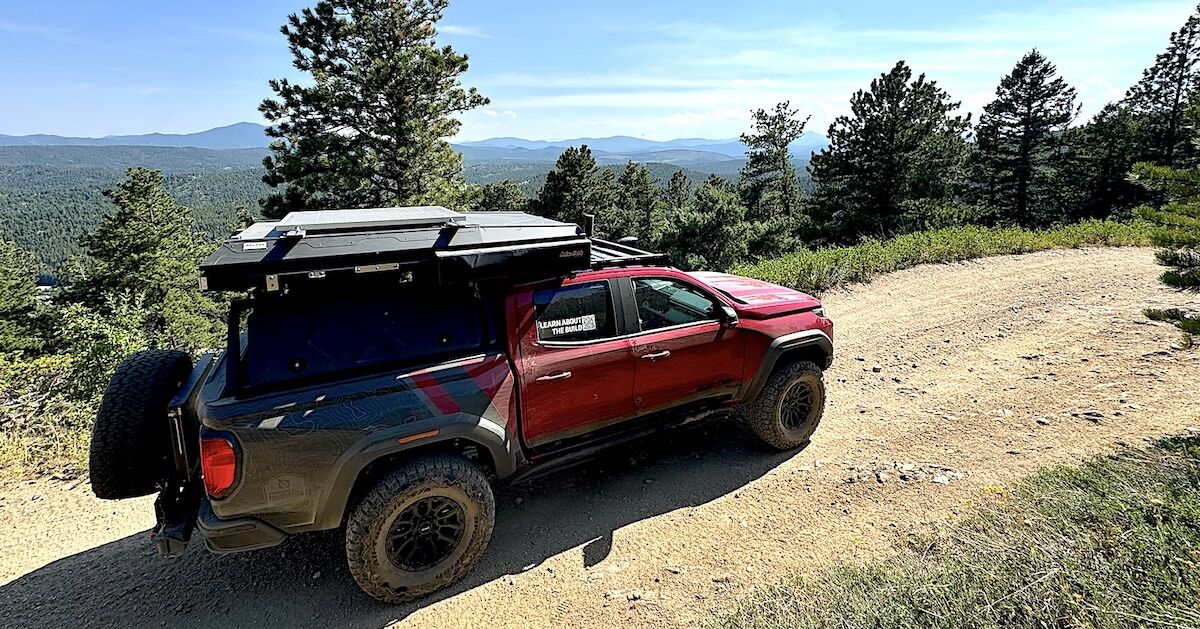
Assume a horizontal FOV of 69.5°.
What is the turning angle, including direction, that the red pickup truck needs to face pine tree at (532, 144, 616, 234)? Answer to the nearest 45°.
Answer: approximately 45° to its left

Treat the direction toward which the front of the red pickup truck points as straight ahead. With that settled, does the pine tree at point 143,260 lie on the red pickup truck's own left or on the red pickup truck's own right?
on the red pickup truck's own left

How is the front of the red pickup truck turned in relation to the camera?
facing away from the viewer and to the right of the viewer

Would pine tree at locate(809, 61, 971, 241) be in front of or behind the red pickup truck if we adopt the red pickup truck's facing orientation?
in front

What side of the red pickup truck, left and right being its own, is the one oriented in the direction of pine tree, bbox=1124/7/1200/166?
front
